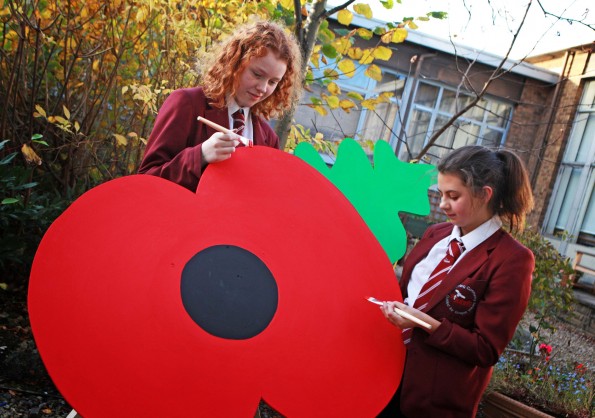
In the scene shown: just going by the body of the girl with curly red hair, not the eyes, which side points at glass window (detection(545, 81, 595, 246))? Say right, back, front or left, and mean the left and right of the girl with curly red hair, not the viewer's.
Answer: left

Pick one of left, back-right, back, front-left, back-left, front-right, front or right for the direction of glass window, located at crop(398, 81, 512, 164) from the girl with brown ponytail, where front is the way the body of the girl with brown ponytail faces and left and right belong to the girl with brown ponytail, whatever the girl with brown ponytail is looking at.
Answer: back-right

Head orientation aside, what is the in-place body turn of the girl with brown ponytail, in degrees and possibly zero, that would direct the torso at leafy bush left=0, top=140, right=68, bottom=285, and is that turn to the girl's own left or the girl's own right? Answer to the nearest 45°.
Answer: approximately 45° to the girl's own right

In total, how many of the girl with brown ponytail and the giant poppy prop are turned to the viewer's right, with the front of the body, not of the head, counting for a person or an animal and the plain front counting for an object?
0

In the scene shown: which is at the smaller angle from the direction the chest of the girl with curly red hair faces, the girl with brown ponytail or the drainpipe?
the girl with brown ponytail

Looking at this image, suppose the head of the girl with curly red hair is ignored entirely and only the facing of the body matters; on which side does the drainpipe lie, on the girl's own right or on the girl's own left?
on the girl's own left

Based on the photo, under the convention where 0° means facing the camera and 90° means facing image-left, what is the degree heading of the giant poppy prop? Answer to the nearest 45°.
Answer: approximately 0°

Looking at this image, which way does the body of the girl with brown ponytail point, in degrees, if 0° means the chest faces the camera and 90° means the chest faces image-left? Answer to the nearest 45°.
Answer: approximately 45°

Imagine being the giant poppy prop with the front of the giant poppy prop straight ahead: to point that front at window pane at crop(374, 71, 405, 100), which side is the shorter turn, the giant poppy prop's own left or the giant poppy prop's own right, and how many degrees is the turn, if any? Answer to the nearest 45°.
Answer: approximately 180°

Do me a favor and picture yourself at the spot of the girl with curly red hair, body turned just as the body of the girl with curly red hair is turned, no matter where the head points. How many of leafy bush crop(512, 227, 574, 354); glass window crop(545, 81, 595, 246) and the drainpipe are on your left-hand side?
3
